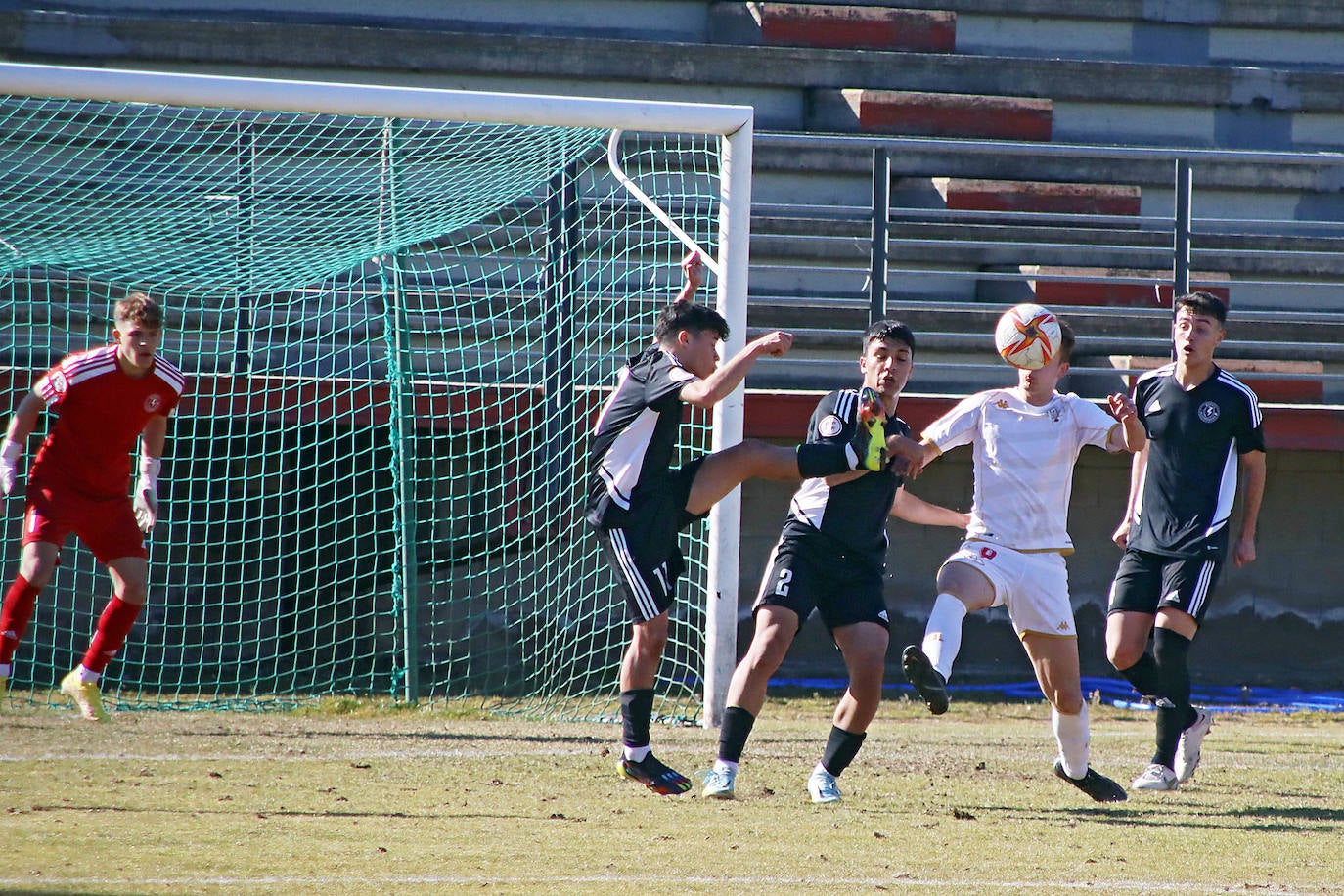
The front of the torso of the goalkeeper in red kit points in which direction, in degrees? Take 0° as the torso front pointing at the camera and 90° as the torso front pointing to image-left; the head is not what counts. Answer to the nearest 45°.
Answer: approximately 315°

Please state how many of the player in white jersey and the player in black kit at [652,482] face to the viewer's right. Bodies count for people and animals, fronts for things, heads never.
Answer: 1

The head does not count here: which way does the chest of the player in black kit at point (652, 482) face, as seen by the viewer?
to the viewer's right

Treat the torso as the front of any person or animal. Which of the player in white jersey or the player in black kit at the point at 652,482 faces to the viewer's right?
the player in black kit

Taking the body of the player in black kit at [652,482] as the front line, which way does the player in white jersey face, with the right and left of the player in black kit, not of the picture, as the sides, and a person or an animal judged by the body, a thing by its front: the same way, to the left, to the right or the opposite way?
to the right

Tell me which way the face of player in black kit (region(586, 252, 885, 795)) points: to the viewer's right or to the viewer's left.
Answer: to the viewer's right

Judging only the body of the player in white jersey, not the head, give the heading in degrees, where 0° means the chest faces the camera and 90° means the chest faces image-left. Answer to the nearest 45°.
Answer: approximately 0°

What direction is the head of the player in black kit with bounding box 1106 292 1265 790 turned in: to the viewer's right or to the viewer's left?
to the viewer's left

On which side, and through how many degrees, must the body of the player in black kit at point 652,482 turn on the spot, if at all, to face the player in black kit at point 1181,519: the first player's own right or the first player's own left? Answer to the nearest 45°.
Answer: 0° — they already face them
